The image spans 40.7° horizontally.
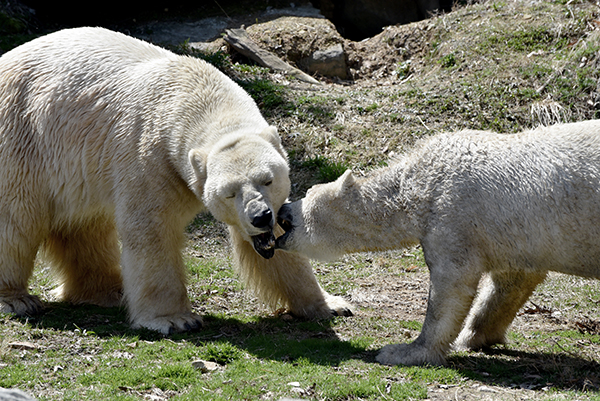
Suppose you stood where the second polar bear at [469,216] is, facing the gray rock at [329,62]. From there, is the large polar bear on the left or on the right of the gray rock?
left

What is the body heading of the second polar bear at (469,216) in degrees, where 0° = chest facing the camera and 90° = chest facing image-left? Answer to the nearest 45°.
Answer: approximately 90°

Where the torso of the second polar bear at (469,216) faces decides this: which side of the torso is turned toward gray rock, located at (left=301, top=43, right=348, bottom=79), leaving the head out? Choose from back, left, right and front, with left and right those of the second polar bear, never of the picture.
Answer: right

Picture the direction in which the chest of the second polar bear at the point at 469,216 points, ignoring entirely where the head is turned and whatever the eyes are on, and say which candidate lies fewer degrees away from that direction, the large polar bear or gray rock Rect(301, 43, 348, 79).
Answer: the large polar bear

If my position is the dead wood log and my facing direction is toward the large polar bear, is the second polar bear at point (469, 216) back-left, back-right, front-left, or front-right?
front-left

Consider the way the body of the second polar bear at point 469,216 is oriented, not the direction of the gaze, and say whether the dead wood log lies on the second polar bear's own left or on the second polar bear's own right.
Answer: on the second polar bear's own right

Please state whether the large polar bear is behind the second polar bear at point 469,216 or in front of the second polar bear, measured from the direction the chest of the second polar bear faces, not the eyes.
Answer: in front

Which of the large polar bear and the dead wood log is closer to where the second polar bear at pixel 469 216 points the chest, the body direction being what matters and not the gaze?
the large polar bear

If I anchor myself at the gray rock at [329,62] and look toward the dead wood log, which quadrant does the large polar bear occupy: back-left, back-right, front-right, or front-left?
front-left
